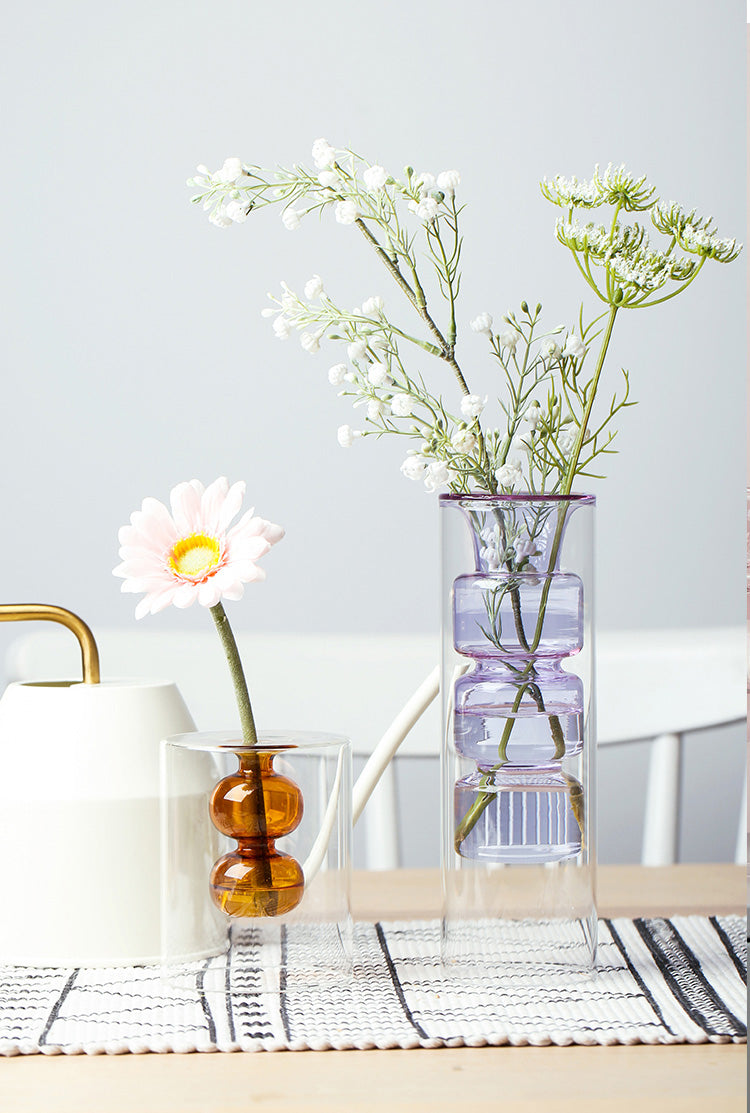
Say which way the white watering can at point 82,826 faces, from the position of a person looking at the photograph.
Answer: facing to the right of the viewer
